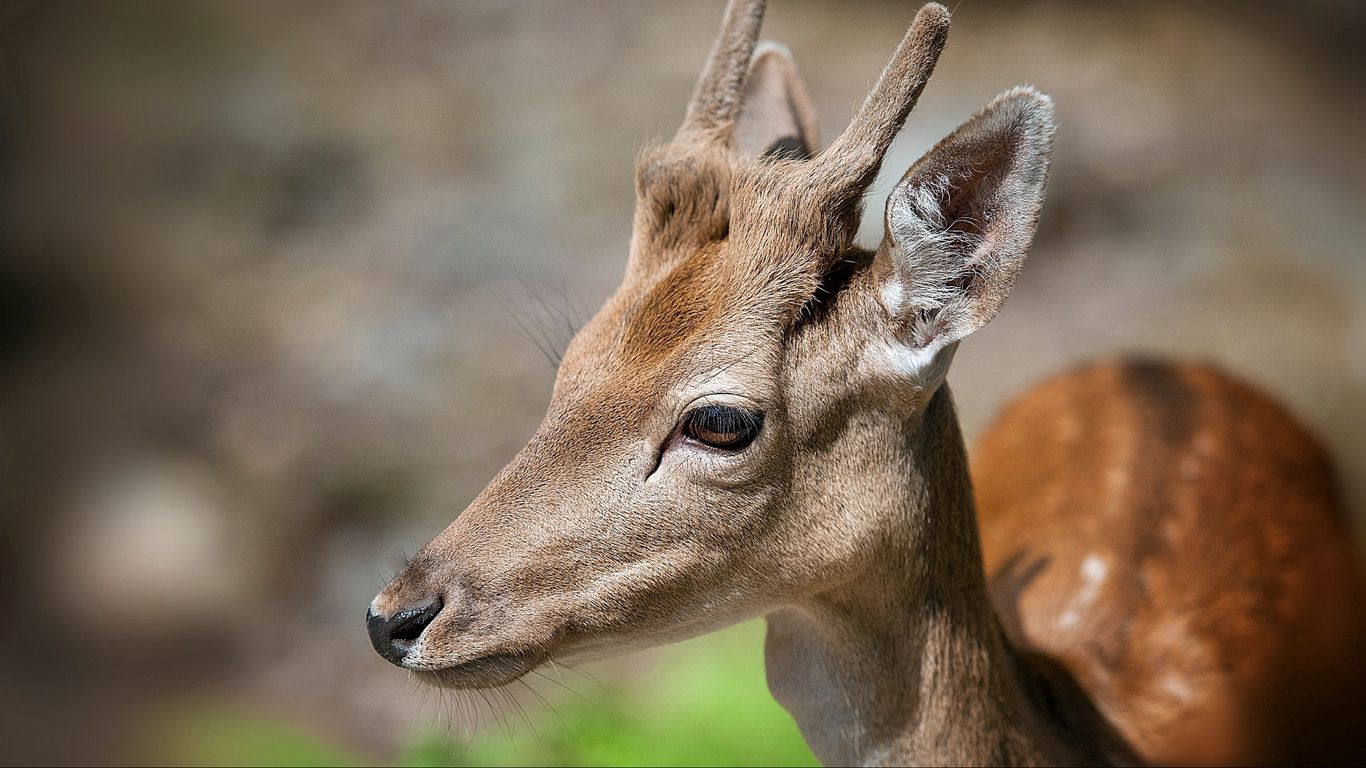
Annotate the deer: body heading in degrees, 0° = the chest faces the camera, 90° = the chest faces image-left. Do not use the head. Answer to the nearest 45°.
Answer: approximately 45°
